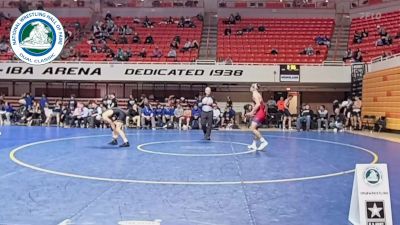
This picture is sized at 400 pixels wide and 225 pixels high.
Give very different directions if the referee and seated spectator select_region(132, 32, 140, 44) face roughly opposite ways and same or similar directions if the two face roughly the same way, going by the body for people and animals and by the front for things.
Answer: same or similar directions

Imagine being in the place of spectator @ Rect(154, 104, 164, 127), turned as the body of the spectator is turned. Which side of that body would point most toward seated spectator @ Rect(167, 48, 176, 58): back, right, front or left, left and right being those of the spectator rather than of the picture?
back

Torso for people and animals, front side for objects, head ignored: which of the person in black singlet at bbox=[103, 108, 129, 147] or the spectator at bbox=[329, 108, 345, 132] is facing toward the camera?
the spectator

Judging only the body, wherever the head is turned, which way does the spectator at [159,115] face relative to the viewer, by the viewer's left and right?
facing the viewer

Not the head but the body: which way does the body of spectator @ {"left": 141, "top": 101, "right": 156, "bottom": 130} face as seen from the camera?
toward the camera

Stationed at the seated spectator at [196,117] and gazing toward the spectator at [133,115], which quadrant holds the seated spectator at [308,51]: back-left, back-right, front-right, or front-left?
back-right

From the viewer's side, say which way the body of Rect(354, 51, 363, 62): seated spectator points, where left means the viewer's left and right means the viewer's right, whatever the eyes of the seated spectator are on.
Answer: facing the viewer and to the left of the viewer

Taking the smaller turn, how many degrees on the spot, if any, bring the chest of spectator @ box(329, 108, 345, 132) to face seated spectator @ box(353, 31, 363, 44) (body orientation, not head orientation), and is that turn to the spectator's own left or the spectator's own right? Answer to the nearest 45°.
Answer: approximately 180°

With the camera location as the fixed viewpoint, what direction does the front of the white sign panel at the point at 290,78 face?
facing the viewer

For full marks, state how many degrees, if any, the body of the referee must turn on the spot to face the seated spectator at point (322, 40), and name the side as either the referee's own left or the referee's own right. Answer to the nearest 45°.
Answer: approximately 135° to the referee's own left

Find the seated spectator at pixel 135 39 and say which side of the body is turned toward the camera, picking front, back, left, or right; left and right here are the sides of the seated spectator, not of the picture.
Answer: front

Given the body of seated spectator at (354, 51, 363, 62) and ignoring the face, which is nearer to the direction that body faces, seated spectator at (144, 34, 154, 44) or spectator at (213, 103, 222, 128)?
the spectator

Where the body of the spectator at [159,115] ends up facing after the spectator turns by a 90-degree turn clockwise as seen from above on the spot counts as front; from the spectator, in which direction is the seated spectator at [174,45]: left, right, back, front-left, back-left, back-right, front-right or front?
right

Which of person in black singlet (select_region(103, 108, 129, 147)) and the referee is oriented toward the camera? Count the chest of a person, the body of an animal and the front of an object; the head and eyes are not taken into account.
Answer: the referee
